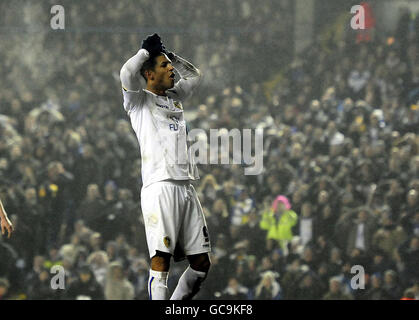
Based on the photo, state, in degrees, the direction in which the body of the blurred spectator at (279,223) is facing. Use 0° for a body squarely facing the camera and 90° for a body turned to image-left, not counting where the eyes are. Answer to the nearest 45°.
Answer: approximately 0°

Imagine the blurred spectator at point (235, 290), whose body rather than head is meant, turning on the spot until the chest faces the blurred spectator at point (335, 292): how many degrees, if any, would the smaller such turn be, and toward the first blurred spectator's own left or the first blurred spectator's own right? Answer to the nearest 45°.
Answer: approximately 90° to the first blurred spectator's own left

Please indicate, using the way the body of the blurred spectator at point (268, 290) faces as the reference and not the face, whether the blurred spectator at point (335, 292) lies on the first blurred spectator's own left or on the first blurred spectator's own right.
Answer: on the first blurred spectator's own left

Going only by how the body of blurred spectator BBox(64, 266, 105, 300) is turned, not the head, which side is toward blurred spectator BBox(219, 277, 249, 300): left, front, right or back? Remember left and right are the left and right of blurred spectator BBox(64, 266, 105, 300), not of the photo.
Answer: left

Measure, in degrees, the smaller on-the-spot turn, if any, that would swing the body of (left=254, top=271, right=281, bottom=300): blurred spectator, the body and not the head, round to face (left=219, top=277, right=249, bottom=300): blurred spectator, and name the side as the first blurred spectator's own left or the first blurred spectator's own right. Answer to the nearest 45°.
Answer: approximately 90° to the first blurred spectator's own right

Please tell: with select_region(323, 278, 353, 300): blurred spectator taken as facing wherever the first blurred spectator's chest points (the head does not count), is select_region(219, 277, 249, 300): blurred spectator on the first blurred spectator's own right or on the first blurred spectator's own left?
on the first blurred spectator's own right

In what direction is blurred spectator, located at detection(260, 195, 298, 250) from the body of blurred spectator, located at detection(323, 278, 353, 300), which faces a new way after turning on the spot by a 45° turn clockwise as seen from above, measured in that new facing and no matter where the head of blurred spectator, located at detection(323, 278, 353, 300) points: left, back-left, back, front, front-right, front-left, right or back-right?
right
